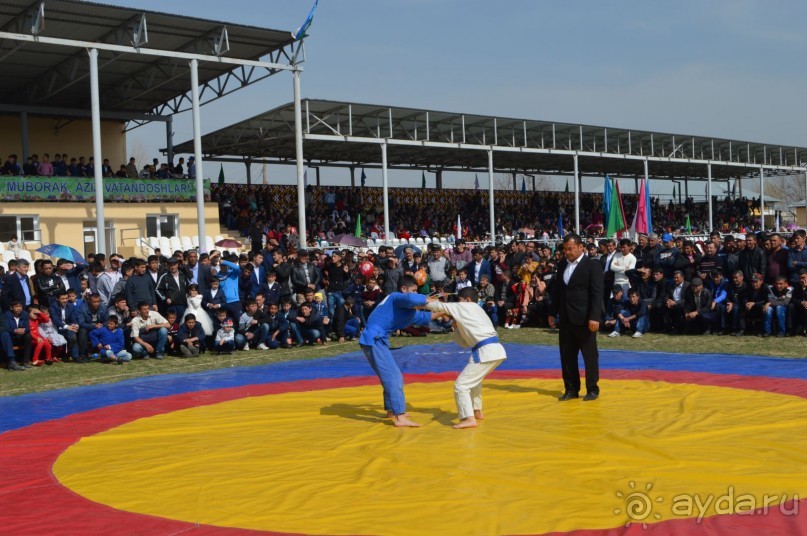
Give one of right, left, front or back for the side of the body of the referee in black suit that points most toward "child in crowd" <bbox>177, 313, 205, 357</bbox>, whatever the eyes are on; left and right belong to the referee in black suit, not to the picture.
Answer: right

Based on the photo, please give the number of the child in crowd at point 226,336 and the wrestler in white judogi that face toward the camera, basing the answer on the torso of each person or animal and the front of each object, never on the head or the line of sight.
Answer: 1

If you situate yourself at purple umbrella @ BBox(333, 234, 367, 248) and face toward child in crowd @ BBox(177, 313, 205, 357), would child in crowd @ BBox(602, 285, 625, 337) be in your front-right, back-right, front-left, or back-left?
front-left

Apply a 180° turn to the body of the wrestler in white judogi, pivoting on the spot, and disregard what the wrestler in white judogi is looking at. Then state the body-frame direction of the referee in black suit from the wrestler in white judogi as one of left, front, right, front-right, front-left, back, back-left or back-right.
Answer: front-left

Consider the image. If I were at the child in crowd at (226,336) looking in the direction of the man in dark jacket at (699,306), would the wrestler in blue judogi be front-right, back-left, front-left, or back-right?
front-right

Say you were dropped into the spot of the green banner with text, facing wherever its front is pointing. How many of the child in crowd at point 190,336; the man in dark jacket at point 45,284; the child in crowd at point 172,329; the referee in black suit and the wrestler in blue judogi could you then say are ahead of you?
5

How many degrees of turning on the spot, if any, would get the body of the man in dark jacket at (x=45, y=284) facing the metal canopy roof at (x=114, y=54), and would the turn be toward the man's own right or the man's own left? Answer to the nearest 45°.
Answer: approximately 135° to the man's own left

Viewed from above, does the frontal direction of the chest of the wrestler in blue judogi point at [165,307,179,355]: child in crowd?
no

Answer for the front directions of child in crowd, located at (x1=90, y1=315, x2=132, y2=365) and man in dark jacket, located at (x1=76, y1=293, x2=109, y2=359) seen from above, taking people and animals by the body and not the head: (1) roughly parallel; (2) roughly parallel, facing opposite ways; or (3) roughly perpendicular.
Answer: roughly parallel

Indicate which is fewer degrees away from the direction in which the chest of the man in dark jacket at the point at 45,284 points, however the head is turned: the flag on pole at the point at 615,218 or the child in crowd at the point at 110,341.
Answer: the child in crowd

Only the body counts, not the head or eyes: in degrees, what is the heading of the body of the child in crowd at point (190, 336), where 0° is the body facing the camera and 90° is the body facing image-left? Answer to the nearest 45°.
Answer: approximately 0°

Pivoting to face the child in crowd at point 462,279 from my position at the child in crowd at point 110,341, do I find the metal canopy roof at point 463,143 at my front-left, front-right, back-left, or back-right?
front-left

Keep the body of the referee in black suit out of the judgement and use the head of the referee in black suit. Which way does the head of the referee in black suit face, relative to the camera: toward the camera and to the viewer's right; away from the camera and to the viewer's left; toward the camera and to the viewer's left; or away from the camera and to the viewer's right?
toward the camera and to the viewer's left

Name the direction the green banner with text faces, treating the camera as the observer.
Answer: facing the viewer

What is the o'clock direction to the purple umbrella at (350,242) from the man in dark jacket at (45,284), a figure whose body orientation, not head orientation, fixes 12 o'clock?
The purple umbrella is roughly at 9 o'clock from the man in dark jacket.

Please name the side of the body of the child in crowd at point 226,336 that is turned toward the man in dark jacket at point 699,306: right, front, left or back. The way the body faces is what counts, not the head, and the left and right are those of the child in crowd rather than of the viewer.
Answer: left

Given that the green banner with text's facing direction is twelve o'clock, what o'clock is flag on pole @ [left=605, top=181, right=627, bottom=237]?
The flag on pole is roughly at 10 o'clock from the green banner with text.

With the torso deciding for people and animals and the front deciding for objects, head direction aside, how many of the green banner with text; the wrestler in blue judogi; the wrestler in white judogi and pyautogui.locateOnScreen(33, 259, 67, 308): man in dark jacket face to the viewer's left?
1

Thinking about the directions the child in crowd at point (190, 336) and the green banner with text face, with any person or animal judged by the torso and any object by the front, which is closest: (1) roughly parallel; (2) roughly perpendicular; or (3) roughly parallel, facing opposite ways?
roughly parallel

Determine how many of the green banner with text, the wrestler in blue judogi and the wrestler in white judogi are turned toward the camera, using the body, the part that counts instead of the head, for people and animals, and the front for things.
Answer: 1
